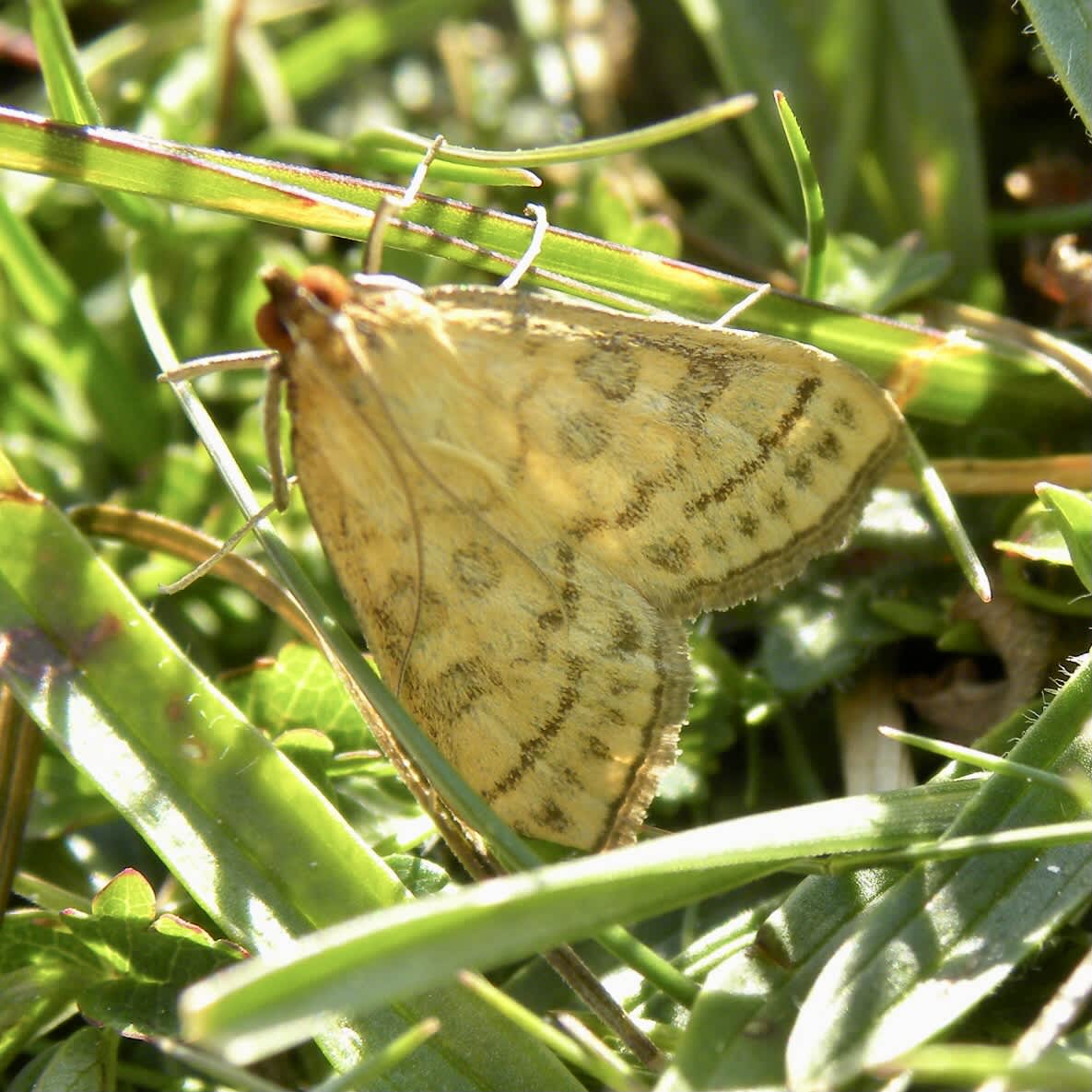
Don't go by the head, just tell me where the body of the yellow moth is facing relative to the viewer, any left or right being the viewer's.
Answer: facing away from the viewer and to the left of the viewer

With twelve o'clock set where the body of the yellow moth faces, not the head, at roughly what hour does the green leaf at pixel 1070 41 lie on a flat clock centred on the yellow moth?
The green leaf is roughly at 4 o'clock from the yellow moth.

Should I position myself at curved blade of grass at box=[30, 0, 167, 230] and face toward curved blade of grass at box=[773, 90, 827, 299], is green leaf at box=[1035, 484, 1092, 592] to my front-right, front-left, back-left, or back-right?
front-right

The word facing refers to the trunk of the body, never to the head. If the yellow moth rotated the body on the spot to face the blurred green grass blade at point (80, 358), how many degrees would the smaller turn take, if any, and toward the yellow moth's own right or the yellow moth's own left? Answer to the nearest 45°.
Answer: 0° — it already faces it

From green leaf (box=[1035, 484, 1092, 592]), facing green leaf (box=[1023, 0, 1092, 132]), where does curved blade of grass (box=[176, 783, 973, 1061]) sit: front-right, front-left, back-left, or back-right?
back-left
